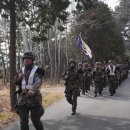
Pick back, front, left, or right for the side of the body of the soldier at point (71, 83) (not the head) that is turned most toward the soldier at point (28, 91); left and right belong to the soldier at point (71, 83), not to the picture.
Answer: front

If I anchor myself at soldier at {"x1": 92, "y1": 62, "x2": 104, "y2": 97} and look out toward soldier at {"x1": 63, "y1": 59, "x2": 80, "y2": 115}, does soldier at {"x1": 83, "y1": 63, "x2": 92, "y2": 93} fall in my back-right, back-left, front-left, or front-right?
back-right

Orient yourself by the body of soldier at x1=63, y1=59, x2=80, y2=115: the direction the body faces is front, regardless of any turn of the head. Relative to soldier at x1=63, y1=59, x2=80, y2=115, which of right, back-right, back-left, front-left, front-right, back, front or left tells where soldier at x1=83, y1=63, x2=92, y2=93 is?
back

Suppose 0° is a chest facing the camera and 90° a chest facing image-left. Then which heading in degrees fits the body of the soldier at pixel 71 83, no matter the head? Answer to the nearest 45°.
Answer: approximately 0°

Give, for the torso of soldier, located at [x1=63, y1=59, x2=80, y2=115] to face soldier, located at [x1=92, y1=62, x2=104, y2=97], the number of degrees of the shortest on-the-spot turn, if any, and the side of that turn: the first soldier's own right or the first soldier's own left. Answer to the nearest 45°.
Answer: approximately 180°
